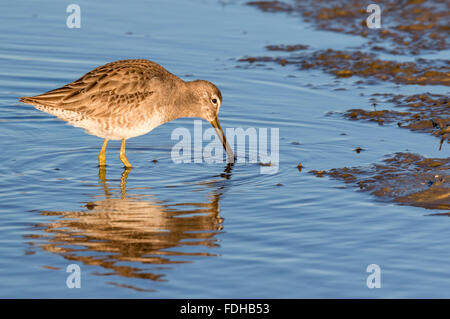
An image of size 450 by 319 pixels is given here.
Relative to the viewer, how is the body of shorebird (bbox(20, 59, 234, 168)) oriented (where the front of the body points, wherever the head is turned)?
to the viewer's right
